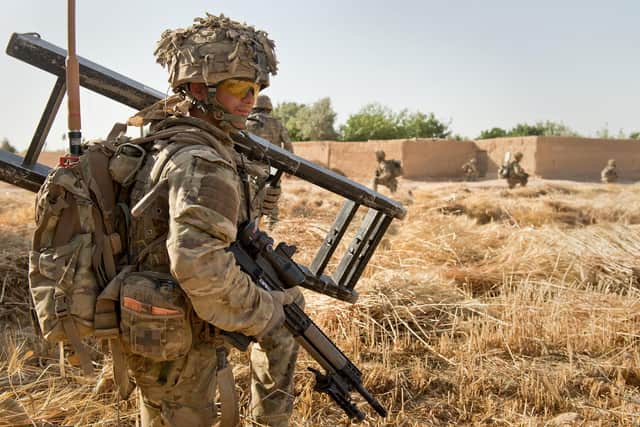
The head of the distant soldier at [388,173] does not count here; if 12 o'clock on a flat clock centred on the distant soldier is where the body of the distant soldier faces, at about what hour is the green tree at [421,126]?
The green tree is roughly at 3 o'clock from the distant soldier.

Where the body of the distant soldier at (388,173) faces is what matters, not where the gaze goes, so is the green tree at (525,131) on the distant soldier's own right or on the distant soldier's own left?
on the distant soldier's own right

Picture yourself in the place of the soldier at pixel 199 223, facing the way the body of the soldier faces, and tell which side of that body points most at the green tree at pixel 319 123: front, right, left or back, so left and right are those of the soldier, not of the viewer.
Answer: left

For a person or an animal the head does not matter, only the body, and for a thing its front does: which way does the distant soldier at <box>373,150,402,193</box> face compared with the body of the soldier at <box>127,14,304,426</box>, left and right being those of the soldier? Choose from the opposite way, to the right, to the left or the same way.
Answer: the opposite way

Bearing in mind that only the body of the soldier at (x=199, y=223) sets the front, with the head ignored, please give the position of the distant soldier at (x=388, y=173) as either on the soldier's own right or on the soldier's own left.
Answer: on the soldier's own left

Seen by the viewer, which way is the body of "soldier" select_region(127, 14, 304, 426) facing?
to the viewer's right

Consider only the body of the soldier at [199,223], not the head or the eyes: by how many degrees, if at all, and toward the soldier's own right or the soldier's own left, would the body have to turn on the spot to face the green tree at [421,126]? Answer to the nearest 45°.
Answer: approximately 90° to the soldier's own left

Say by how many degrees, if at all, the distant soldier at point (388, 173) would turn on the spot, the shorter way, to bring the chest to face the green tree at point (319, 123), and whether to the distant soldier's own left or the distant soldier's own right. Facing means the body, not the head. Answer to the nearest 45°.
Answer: approximately 90° to the distant soldier's own right

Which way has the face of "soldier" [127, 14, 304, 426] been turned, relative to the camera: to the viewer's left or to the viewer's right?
to the viewer's right

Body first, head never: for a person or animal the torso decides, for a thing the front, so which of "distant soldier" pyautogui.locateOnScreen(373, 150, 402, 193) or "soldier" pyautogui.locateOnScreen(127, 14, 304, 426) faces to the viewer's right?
the soldier

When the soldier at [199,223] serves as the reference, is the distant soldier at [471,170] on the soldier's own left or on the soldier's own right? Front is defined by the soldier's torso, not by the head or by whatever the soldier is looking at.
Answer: on the soldier's own left

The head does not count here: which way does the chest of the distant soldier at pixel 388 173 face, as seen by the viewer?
to the viewer's left
